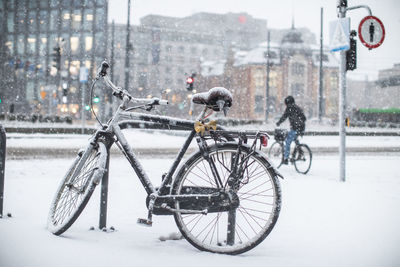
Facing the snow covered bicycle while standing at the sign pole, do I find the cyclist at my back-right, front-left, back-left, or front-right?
back-right

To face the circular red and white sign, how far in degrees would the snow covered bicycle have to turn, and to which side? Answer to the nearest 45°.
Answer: approximately 135° to its right

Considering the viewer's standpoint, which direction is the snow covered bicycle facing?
facing to the left of the viewer

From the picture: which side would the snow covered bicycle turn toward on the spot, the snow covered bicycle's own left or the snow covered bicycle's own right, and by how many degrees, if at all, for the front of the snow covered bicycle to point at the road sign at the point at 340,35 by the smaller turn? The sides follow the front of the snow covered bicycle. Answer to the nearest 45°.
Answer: approximately 135° to the snow covered bicycle's own right
